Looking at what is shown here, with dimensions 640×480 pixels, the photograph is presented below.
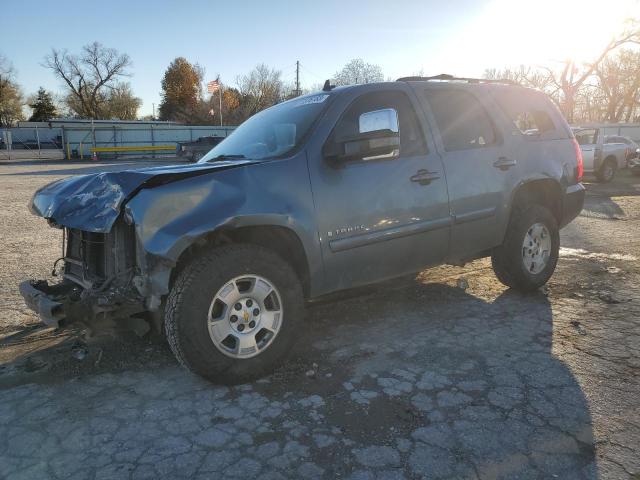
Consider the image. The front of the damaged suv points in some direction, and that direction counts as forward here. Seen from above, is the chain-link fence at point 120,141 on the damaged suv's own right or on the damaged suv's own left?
on the damaged suv's own right

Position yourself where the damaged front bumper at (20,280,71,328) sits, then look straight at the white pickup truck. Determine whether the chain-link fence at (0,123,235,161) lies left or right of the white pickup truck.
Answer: left

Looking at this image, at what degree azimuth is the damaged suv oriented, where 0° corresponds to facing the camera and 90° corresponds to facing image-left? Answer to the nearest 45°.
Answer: approximately 45°

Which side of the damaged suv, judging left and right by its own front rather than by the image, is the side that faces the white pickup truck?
back
